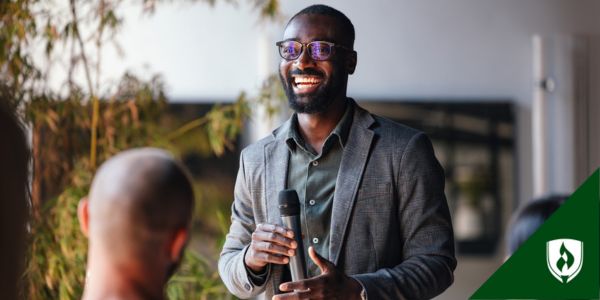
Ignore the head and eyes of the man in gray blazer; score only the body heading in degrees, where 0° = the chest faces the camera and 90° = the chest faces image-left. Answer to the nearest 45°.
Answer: approximately 45°
